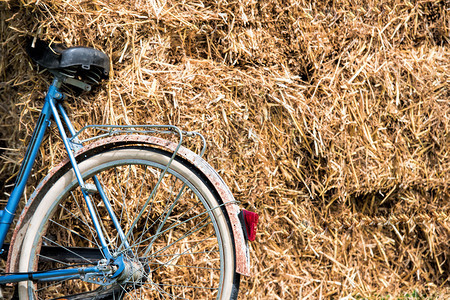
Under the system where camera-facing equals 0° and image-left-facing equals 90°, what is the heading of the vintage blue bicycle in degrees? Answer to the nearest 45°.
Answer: approximately 90°
